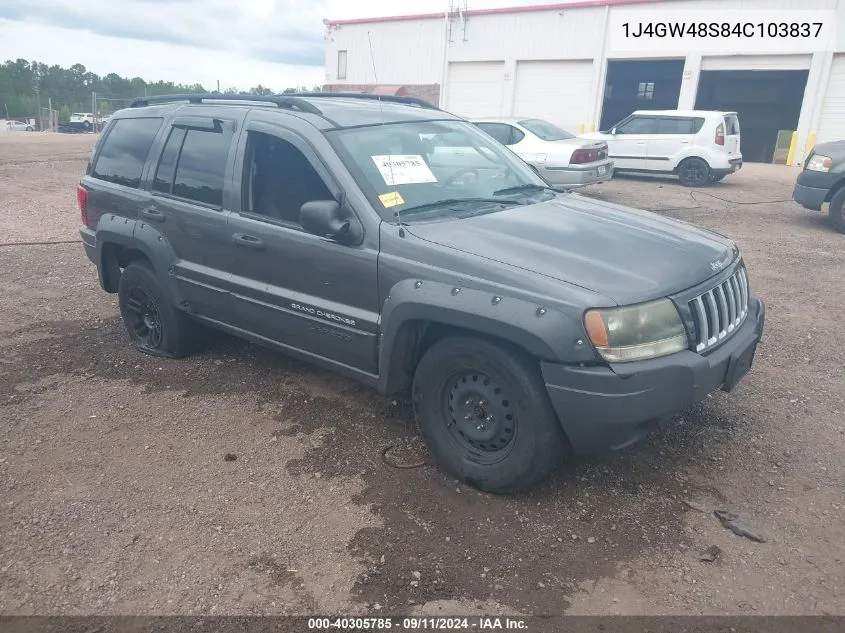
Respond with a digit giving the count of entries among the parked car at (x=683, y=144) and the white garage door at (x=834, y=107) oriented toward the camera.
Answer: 1

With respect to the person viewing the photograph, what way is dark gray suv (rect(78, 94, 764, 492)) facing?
facing the viewer and to the right of the viewer

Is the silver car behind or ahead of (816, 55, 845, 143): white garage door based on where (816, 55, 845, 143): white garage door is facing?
ahead

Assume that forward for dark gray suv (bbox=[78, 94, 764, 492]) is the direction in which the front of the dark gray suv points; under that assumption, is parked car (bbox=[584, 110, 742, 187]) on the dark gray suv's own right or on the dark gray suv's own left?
on the dark gray suv's own left

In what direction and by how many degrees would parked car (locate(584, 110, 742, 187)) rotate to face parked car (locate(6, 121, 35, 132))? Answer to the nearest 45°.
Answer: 0° — it already faces it

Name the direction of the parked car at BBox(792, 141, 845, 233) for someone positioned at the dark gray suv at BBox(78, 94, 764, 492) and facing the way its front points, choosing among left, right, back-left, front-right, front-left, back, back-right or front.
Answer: left

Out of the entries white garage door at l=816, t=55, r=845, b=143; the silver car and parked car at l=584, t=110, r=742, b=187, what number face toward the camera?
1

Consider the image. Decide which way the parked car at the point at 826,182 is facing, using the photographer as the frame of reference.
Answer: facing the viewer and to the left of the viewer

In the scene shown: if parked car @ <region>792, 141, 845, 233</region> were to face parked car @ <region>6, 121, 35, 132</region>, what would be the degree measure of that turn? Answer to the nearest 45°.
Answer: approximately 45° to its right

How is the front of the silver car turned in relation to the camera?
facing away from the viewer and to the left of the viewer

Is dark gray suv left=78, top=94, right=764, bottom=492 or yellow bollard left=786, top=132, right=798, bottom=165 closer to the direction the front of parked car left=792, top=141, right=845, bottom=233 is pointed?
the dark gray suv

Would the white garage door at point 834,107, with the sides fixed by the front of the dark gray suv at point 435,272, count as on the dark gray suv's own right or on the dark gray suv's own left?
on the dark gray suv's own left

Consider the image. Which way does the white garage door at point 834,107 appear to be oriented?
toward the camera

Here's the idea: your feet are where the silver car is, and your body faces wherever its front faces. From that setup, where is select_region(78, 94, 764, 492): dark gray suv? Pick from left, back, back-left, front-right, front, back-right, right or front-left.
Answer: back-left
